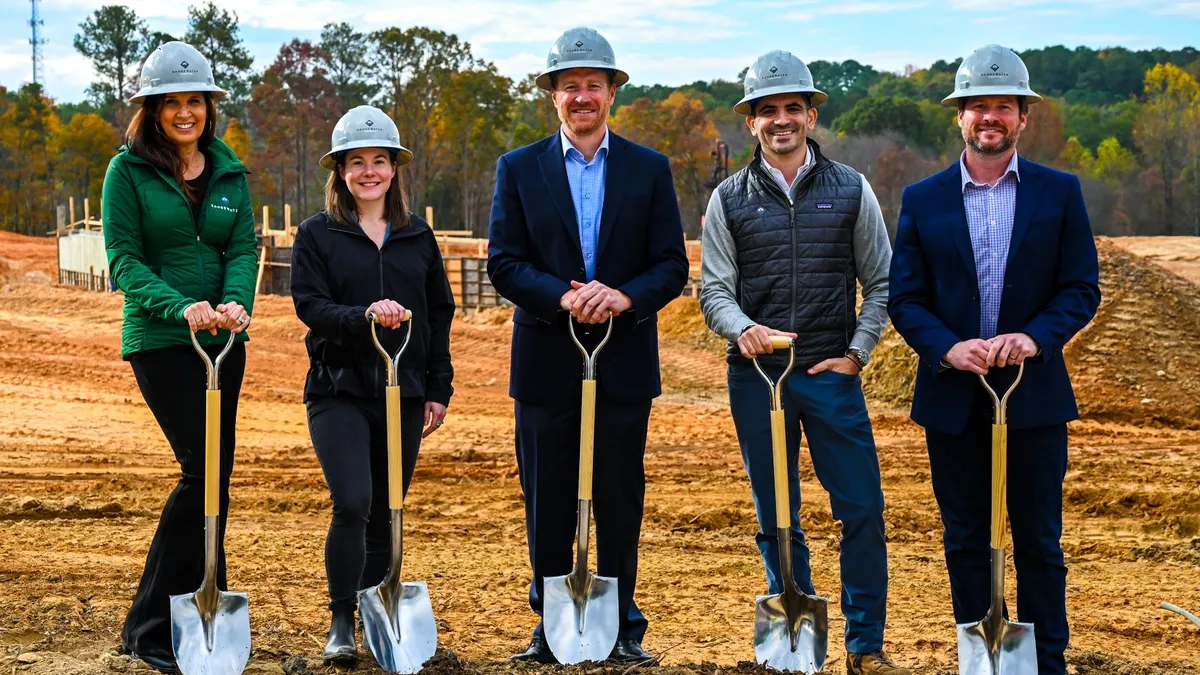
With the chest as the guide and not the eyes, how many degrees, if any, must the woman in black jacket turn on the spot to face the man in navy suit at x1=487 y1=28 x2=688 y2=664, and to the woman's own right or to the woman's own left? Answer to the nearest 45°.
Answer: approximately 90° to the woman's own left

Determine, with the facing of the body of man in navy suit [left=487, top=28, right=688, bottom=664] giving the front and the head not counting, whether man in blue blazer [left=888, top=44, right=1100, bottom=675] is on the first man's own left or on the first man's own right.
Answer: on the first man's own left

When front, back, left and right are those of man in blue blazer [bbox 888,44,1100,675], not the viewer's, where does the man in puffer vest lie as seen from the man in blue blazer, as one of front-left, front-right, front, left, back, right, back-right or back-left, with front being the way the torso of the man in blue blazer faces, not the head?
right

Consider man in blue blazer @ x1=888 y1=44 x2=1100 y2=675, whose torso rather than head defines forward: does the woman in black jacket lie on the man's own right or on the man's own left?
on the man's own right

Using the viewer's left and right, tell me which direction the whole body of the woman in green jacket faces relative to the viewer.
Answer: facing the viewer and to the right of the viewer

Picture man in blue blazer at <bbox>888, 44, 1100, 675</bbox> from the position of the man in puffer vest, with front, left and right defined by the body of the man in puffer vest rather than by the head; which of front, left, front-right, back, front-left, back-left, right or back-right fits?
left

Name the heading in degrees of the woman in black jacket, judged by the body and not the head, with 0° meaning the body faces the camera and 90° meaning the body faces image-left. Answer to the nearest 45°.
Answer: approximately 0°

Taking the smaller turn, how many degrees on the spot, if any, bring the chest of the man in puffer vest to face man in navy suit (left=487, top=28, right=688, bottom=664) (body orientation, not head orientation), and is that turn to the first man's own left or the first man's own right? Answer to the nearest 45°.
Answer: approximately 90° to the first man's own right

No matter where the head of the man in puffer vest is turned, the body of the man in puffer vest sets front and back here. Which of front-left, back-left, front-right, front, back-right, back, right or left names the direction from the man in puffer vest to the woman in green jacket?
right

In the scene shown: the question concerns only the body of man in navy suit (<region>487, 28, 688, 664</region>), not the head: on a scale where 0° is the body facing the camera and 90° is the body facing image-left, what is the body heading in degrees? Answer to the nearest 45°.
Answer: approximately 0°
